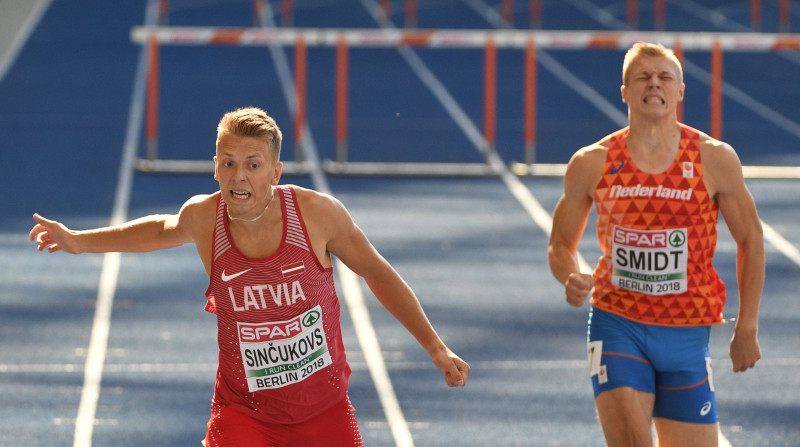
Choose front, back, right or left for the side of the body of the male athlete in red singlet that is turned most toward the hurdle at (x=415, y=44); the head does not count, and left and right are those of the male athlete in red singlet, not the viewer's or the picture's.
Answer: back

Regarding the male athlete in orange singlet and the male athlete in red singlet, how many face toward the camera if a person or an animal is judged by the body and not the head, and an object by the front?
2

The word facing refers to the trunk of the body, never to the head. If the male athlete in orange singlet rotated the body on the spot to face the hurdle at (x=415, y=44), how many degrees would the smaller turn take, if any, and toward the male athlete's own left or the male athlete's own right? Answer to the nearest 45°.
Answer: approximately 180°

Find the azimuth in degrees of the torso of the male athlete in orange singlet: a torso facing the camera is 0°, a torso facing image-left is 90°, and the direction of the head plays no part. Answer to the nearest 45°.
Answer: approximately 0°

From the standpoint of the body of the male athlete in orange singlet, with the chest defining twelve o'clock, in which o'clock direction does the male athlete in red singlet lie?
The male athlete in red singlet is roughly at 2 o'clock from the male athlete in orange singlet.

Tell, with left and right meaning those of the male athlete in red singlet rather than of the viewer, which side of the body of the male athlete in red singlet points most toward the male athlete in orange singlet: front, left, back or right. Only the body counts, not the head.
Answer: left
